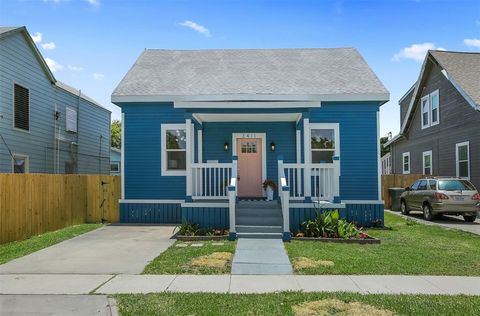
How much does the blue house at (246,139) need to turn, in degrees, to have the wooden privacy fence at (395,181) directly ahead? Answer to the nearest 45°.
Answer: approximately 135° to its left

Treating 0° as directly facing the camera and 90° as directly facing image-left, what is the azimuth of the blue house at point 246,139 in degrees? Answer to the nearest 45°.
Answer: approximately 0°

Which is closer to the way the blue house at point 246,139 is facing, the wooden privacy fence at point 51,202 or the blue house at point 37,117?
the wooden privacy fence

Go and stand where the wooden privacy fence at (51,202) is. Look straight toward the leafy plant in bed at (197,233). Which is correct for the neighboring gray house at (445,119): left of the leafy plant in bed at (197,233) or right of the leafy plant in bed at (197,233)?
left

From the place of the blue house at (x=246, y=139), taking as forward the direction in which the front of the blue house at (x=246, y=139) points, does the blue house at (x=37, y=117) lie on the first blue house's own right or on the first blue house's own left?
on the first blue house's own right

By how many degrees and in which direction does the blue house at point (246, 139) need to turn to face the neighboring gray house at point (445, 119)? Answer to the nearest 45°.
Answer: approximately 135° to its left

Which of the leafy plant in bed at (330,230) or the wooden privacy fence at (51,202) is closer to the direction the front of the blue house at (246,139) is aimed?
the leafy plant in bed

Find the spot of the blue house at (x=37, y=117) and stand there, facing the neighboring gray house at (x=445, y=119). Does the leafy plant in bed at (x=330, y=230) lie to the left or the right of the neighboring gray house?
right

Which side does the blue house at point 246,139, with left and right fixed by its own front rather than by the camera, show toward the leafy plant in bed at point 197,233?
front

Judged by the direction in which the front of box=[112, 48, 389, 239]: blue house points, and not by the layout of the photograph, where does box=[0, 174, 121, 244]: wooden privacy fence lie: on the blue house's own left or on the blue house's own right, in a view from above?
on the blue house's own right

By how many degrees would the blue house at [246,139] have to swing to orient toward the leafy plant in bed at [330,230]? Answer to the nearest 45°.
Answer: approximately 45° to its left
